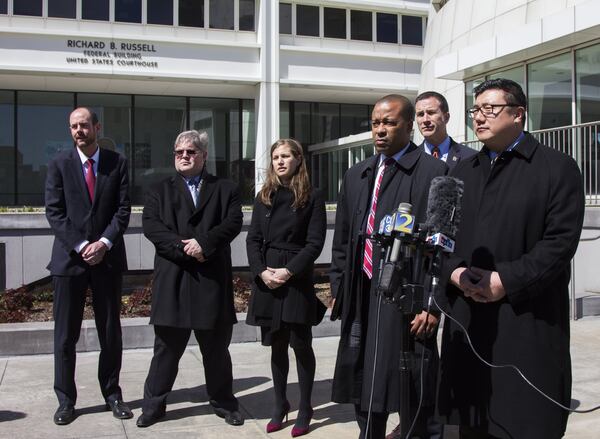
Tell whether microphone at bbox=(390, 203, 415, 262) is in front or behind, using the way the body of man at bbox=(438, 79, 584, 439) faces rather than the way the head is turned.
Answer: in front

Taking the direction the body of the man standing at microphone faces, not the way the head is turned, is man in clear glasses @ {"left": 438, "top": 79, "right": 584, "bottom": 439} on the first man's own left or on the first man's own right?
on the first man's own left

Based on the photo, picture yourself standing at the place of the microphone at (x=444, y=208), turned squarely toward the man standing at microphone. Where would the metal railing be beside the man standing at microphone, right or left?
right

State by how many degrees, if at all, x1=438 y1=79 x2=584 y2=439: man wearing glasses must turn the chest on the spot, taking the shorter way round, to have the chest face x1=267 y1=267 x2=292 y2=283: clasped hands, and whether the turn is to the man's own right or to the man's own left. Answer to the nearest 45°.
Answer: approximately 90° to the man's own right

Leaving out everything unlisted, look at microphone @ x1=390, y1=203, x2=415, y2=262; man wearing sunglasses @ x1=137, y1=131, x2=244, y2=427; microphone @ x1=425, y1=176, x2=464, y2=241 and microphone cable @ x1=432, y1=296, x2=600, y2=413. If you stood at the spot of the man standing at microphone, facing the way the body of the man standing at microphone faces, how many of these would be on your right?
1

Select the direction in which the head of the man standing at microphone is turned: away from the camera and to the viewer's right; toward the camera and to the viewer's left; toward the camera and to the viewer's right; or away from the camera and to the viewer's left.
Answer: toward the camera and to the viewer's left

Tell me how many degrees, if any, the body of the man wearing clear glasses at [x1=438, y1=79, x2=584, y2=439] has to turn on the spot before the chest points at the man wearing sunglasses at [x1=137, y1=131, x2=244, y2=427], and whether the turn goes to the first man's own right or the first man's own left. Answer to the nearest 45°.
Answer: approximately 90° to the first man's own right

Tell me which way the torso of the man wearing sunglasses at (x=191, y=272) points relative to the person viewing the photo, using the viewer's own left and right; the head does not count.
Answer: facing the viewer

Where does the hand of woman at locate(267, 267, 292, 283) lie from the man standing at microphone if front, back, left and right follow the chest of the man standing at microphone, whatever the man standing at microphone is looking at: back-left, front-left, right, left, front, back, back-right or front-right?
right

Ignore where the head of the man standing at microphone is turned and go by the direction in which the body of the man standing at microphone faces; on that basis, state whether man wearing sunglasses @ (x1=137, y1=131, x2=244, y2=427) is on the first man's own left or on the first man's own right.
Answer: on the first man's own right
